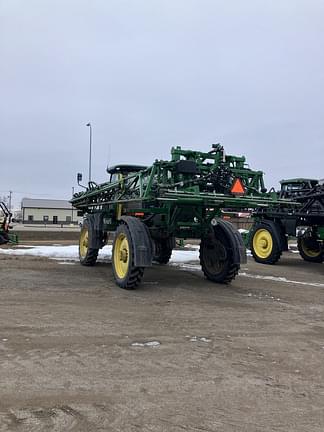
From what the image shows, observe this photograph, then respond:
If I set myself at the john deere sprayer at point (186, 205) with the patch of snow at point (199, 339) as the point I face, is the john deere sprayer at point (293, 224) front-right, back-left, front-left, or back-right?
back-left

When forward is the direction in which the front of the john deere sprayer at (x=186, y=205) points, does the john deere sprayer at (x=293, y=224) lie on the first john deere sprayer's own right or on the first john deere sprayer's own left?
on the first john deere sprayer's own right

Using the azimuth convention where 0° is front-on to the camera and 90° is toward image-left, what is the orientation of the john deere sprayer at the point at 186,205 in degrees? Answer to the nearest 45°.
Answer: approximately 135°

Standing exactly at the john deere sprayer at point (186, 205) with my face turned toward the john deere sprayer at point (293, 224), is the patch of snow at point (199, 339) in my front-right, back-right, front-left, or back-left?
back-right

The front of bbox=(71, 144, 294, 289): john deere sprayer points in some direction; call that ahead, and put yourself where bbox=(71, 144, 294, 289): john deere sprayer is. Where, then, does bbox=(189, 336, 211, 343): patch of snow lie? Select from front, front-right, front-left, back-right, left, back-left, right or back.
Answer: back-left

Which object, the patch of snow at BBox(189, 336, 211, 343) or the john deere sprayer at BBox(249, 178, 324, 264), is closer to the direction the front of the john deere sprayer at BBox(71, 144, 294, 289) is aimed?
the john deere sprayer
